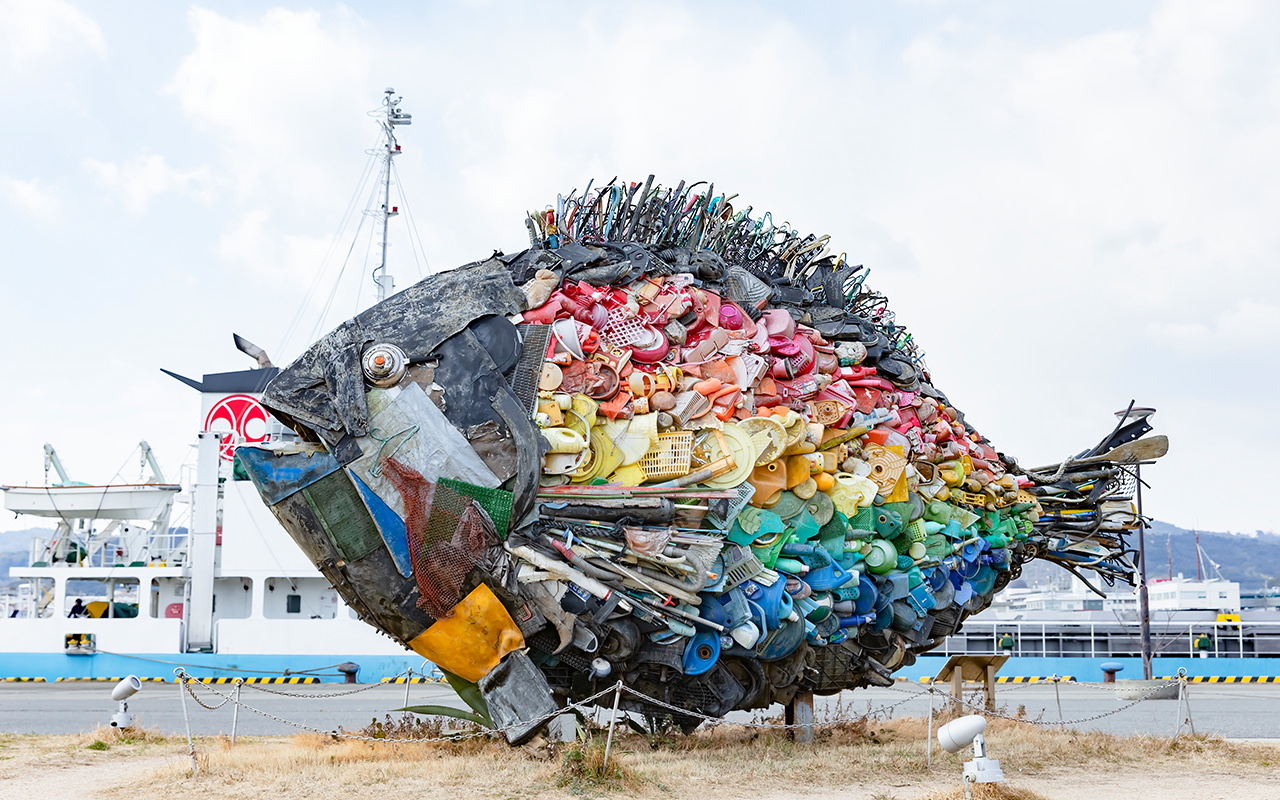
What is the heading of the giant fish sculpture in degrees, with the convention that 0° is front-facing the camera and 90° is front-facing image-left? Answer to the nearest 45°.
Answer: approximately 90°

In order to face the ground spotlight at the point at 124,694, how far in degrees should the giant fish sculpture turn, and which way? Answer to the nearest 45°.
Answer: approximately 45° to its right

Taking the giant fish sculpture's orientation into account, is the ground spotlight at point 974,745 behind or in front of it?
behind
